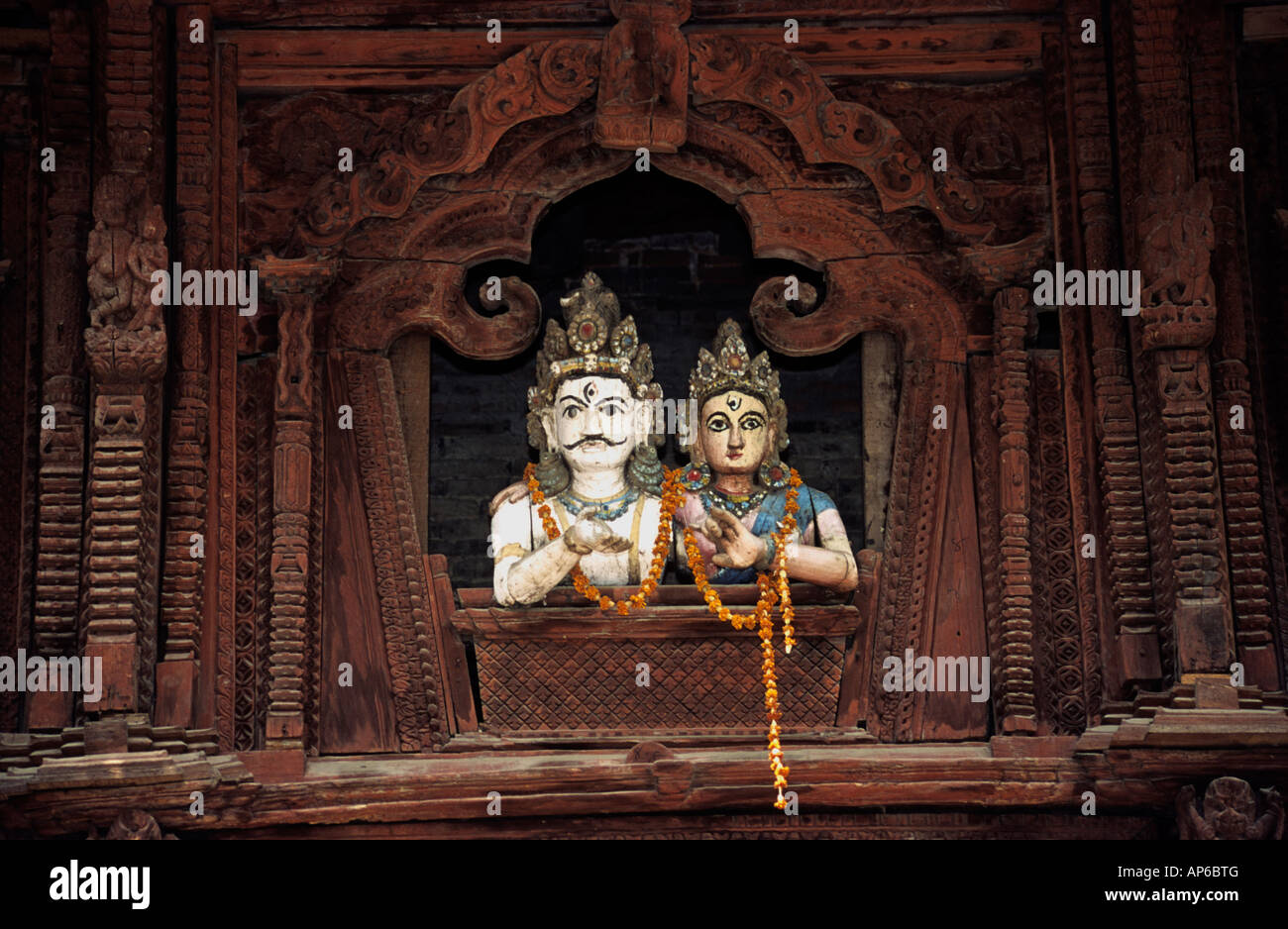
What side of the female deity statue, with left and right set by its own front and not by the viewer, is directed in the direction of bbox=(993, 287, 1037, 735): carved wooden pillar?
left

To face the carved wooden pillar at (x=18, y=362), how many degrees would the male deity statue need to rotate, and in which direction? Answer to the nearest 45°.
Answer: approximately 90° to its right

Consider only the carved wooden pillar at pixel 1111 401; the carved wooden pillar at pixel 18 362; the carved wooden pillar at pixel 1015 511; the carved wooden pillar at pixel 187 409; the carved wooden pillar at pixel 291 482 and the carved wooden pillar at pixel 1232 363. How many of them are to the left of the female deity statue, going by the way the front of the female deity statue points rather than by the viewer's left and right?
3

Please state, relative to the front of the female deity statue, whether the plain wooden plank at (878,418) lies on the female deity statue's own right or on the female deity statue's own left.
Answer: on the female deity statue's own left

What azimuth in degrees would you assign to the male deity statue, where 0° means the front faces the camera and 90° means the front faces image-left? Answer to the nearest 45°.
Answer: approximately 0°

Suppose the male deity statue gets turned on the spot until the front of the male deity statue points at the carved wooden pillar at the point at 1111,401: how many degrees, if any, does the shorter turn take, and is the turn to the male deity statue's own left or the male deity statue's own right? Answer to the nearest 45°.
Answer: approximately 90° to the male deity statue's own left

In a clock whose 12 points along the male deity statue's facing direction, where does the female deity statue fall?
The female deity statue is roughly at 9 o'clock from the male deity statue.

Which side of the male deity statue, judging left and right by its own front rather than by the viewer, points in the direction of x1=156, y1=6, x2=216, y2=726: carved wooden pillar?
right

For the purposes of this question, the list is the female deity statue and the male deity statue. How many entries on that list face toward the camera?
2

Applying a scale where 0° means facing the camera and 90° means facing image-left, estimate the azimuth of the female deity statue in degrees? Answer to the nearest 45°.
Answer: approximately 0°
